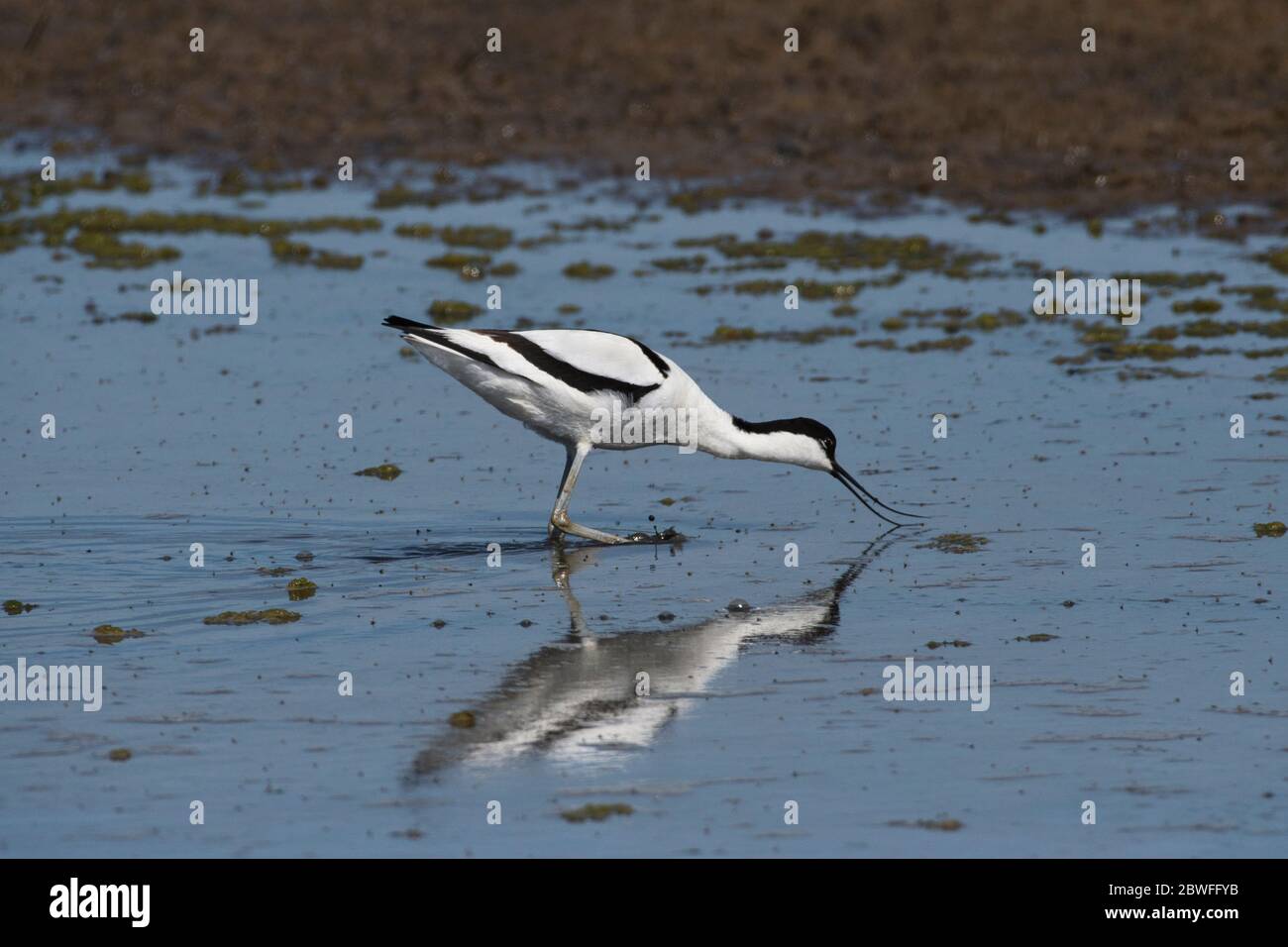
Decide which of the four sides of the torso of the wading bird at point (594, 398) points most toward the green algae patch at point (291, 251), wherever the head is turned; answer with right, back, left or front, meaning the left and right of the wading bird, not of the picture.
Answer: left

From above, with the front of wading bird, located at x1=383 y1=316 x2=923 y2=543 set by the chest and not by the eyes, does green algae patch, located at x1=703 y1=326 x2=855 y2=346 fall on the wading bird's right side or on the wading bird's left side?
on the wading bird's left side

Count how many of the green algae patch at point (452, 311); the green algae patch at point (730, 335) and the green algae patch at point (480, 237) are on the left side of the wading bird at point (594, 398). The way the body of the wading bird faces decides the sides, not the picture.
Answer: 3

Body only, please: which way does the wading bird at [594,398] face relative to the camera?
to the viewer's right

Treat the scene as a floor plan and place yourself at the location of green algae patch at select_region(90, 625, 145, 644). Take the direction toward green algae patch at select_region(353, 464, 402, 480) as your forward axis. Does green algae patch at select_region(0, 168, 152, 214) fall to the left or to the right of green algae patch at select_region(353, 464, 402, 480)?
left

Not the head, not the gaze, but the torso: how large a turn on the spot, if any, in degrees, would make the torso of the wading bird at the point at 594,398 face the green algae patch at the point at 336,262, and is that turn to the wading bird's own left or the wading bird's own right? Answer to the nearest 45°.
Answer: approximately 90° to the wading bird's own left

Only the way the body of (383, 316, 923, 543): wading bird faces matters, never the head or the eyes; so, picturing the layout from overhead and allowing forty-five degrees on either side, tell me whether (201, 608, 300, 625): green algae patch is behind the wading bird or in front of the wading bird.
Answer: behind

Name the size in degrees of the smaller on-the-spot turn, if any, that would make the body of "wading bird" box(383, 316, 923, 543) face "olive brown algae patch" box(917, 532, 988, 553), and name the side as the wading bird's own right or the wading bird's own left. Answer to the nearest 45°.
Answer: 0° — it already faces it

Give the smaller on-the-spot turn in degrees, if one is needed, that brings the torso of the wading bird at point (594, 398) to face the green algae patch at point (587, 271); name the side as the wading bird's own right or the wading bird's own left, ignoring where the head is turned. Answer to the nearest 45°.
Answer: approximately 90° to the wading bird's own left

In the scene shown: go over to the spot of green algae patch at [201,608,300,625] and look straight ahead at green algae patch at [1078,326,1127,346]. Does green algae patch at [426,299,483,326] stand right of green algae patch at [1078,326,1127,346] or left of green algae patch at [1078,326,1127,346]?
left

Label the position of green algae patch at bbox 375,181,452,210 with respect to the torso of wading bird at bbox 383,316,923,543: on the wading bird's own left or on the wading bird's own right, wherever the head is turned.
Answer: on the wading bird's own left

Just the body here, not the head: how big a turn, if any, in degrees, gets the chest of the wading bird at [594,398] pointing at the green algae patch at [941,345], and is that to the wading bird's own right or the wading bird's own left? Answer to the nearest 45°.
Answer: approximately 45° to the wading bird's own left
